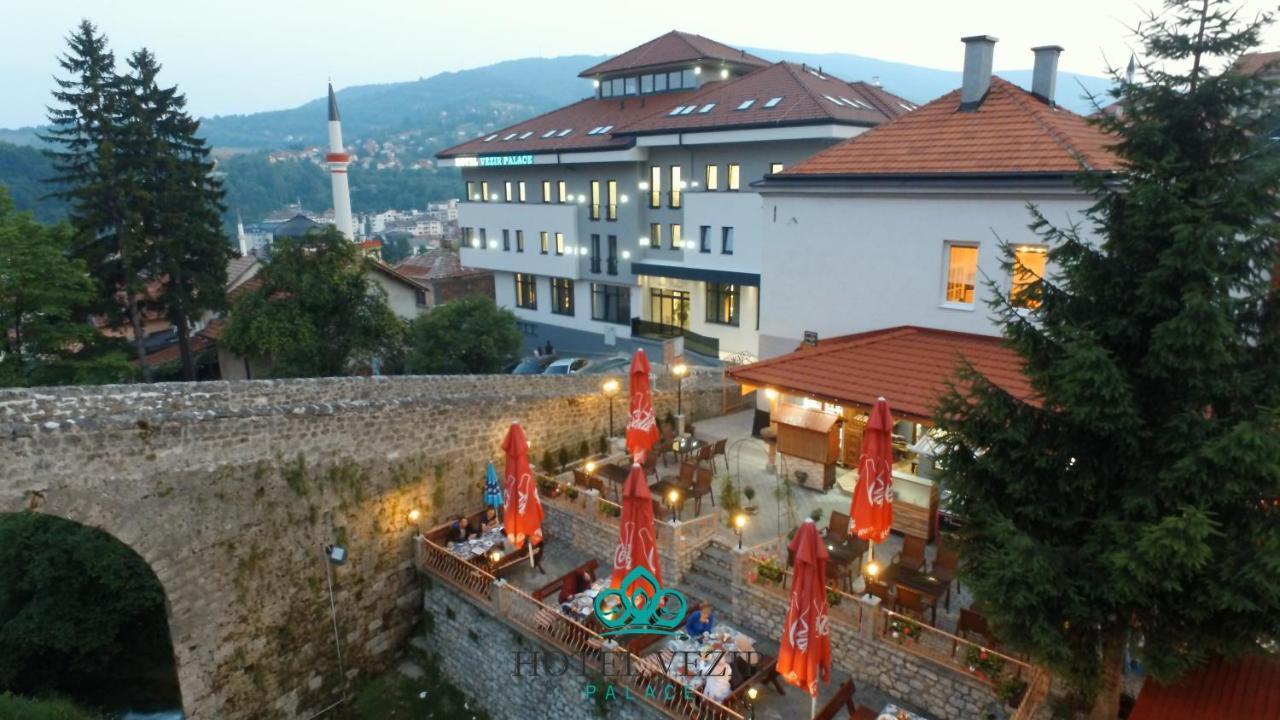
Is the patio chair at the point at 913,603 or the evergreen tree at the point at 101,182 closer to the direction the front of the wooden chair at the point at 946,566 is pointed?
the patio chair

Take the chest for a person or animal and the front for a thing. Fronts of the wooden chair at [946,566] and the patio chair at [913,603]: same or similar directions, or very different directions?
very different directions

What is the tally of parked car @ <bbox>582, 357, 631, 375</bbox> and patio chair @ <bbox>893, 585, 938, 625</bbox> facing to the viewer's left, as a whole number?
1

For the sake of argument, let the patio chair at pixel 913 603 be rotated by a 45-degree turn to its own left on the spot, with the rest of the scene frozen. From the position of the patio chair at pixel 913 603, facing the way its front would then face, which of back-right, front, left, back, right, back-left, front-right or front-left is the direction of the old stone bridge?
left

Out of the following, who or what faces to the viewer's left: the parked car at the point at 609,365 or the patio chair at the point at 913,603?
the parked car

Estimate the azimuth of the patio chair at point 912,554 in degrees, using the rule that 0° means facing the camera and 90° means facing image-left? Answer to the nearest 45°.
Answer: approximately 45°

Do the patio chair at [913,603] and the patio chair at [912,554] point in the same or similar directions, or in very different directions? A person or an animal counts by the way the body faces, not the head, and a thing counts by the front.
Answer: very different directions

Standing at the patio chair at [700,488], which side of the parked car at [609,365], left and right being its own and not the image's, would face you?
left

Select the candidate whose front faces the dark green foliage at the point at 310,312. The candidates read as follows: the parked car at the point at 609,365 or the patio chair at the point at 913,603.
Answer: the parked car

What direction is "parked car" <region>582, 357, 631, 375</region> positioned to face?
to the viewer's left

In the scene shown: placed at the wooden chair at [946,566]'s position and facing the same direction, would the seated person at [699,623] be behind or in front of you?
in front

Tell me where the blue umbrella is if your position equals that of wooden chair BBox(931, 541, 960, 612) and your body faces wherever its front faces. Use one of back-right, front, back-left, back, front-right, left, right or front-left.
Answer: front-right
